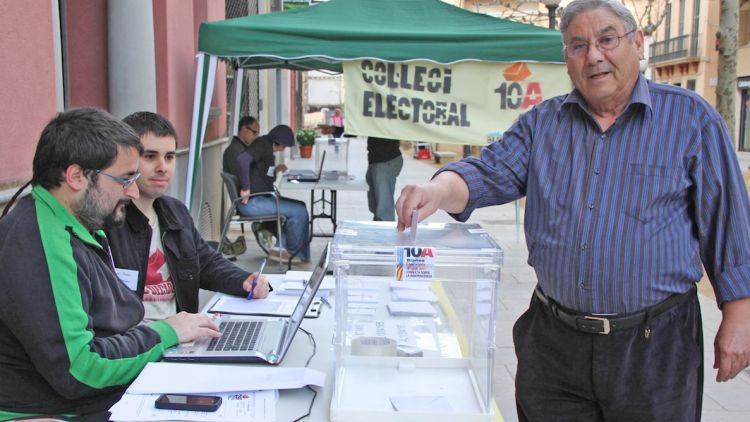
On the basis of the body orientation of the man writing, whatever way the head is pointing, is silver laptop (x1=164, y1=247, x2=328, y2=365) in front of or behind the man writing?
in front

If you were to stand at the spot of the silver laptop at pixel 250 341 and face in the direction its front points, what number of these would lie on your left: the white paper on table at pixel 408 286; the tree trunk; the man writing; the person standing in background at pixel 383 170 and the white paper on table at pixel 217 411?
1

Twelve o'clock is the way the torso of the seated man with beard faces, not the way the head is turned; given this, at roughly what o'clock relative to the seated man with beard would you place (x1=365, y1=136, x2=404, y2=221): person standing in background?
The person standing in background is roughly at 10 o'clock from the seated man with beard.

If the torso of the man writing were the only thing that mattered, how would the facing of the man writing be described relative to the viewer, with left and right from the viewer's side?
facing the viewer and to the right of the viewer

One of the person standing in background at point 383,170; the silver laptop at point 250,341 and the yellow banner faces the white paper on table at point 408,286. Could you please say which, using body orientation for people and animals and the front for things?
the yellow banner

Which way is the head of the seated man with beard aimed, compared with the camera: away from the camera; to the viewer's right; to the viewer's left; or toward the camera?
to the viewer's right

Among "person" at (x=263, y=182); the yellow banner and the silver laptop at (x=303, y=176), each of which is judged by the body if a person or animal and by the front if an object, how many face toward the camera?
1

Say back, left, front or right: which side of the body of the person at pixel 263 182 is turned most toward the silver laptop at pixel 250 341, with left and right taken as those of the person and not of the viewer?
right

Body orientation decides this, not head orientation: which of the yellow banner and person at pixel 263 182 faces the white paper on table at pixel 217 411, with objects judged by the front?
the yellow banner

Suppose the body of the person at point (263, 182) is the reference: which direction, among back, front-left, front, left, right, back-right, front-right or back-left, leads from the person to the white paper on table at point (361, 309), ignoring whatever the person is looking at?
right

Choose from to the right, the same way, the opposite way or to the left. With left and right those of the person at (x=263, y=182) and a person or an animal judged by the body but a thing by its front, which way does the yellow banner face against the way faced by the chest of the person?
to the right

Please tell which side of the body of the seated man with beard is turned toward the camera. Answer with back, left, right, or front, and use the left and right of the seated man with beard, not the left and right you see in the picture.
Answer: right

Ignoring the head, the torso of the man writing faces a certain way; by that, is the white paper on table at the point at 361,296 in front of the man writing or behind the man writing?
in front

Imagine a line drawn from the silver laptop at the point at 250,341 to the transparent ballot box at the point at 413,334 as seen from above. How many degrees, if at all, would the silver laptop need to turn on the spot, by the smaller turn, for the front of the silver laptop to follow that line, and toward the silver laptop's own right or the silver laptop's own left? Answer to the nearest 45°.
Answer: approximately 135° to the silver laptop's own left

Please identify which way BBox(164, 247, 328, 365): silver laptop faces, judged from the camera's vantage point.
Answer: facing to the left of the viewer

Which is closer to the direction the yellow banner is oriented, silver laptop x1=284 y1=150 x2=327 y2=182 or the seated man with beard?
the seated man with beard

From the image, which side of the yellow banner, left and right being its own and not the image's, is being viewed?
front

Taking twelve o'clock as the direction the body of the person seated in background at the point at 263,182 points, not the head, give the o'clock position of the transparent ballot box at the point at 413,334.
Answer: The transparent ballot box is roughly at 3 o'clock from the person seated in background.

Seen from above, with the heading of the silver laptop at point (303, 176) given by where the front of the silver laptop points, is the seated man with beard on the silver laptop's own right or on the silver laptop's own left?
on the silver laptop's own left
